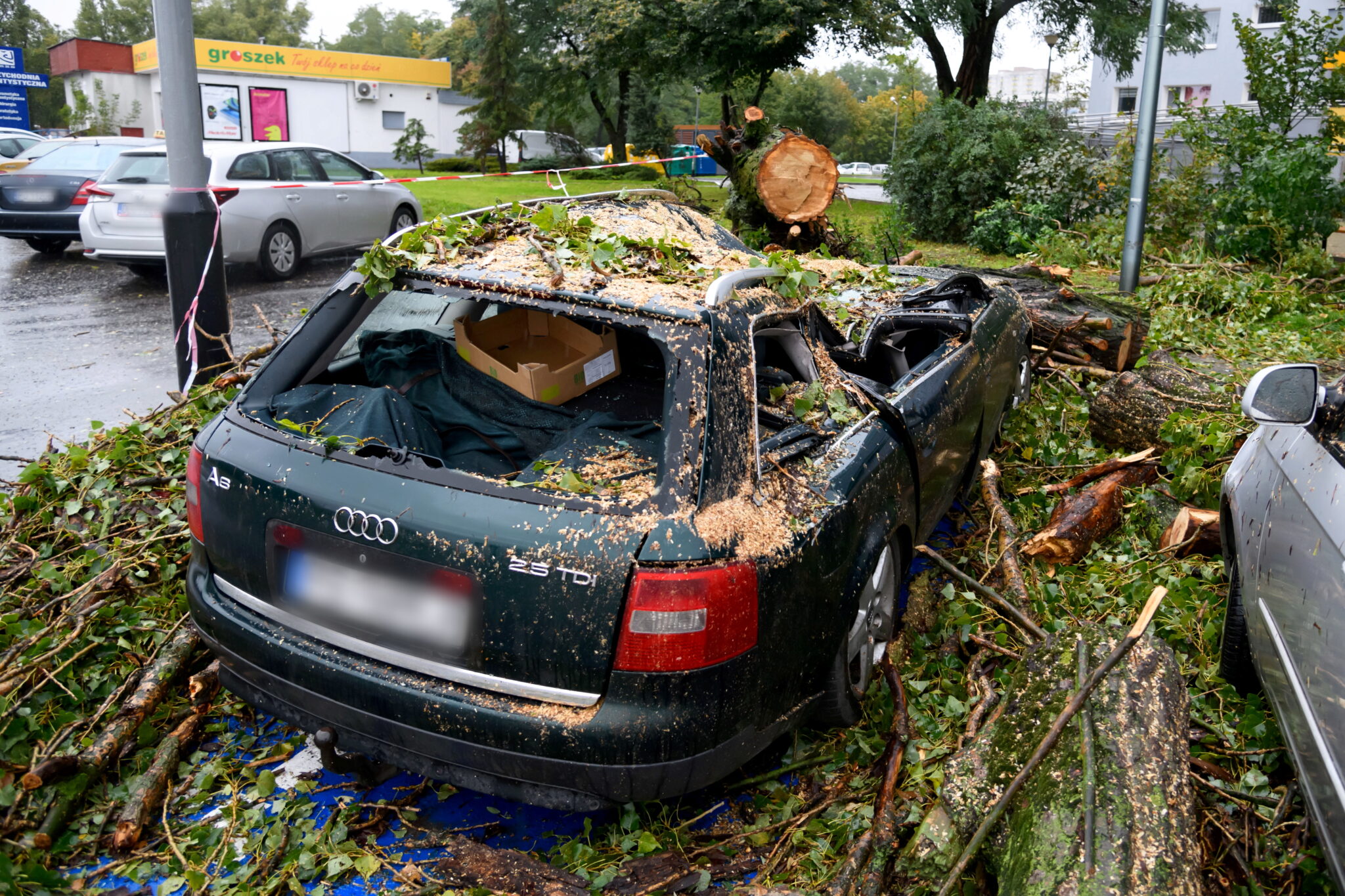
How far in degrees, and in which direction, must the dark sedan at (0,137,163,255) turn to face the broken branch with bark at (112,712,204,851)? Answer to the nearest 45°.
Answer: approximately 135° to its right

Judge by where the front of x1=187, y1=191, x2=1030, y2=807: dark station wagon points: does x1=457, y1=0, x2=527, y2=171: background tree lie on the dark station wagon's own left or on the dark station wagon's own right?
on the dark station wagon's own left

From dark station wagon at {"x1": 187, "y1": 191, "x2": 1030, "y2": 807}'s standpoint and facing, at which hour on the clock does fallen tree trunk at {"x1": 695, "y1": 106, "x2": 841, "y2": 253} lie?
The fallen tree trunk is roughly at 11 o'clock from the dark station wagon.

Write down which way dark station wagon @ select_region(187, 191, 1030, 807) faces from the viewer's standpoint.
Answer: facing away from the viewer and to the right of the viewer

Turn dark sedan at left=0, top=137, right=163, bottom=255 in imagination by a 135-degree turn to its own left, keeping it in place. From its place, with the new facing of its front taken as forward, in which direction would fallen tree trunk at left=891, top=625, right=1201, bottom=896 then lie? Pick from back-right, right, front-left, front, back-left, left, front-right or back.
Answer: left

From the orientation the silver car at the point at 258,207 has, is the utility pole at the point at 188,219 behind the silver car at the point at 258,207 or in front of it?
behind

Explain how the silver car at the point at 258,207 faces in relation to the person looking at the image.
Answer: facing away from the viewer and to the right of the viewer

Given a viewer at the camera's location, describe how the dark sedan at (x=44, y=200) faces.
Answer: facing away from the viewer and to the right of the viewer

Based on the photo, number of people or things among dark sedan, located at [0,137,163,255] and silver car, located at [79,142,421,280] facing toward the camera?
0
